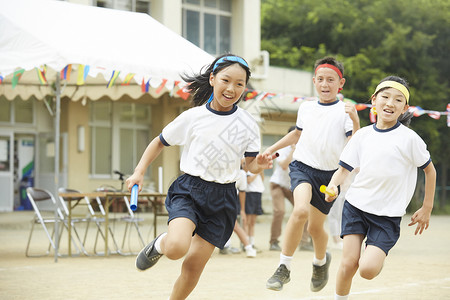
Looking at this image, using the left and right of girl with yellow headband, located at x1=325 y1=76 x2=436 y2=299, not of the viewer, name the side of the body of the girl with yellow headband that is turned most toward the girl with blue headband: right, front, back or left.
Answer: right

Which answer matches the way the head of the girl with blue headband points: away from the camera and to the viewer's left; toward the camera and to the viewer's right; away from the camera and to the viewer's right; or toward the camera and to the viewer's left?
toward the camera and to the viewer's right

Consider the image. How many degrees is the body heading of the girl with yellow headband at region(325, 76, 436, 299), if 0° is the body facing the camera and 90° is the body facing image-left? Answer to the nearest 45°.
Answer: approximately 0°

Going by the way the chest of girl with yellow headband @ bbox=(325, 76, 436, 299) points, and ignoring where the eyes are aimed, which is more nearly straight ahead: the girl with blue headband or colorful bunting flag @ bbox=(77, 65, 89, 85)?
the girl with blue headband

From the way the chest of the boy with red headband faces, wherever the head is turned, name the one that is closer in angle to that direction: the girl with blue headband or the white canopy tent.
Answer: the girl with blue headband

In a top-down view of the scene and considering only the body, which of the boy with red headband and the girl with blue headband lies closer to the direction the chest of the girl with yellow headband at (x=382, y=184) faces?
the girl with blue headband

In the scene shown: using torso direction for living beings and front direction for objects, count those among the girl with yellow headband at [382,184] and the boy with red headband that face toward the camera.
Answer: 2

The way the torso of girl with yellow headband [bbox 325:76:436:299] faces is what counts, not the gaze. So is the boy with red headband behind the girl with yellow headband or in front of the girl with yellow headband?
behind

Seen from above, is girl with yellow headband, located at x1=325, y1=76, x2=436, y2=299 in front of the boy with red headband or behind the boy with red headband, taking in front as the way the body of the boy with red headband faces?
in front

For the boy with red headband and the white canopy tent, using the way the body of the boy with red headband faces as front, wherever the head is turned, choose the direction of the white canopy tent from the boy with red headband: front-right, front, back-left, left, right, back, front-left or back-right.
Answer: back-right

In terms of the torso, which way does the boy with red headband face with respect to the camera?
toward the camera

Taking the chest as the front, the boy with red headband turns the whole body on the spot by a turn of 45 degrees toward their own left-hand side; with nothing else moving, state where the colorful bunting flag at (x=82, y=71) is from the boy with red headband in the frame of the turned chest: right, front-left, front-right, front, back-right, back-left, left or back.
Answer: back

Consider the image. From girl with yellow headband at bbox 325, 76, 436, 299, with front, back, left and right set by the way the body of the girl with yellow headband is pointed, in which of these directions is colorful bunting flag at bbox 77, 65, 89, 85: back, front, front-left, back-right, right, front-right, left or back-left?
back-right
